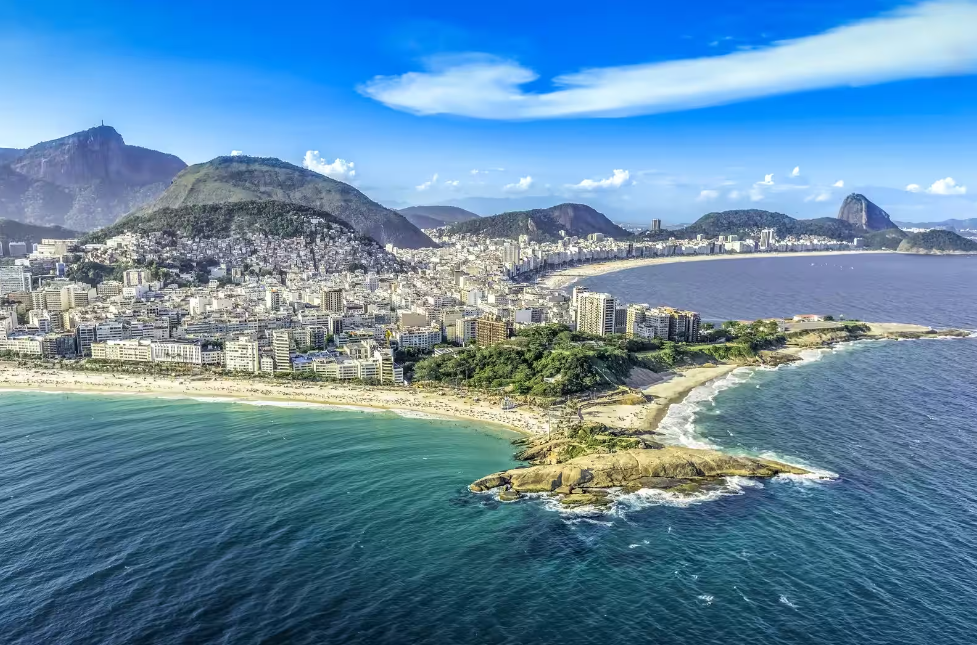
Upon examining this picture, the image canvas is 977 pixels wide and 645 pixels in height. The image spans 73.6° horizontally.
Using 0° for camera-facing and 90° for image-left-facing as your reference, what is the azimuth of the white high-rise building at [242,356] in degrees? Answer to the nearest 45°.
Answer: approximately 0°

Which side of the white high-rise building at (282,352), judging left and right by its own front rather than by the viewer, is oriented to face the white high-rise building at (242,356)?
right

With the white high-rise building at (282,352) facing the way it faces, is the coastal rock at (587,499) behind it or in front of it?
in front

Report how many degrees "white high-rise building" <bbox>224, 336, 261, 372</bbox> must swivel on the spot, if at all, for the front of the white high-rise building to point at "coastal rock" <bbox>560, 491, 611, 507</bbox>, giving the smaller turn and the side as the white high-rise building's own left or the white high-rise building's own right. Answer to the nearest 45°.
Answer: approximately 45° to the white high-rise building's own left

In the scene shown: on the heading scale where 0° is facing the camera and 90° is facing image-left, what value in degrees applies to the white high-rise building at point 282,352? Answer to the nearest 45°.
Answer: approximately 0°

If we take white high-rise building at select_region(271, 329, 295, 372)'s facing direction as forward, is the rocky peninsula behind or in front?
in front

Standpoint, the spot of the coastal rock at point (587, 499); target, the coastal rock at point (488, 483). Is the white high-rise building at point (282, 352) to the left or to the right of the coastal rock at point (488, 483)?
right

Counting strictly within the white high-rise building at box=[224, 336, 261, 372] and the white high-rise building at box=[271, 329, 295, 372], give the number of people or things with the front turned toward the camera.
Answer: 2

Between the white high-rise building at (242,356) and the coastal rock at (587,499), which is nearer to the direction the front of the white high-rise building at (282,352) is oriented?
the coastal rock

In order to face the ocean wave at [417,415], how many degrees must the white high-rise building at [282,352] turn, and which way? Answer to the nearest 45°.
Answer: approximately 45° to its left

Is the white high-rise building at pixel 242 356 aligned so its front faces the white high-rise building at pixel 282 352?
no

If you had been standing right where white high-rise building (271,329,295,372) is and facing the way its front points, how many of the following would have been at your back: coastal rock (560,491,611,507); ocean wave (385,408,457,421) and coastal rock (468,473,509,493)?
0

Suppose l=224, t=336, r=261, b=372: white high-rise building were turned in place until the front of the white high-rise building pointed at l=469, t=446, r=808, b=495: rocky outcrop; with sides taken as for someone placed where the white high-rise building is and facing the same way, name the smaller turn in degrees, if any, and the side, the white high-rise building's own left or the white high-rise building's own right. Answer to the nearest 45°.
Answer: approximately 45° to the white high-rise building's own left

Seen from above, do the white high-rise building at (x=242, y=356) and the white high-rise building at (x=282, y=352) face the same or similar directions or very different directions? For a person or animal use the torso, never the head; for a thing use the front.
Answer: same or similar directions
